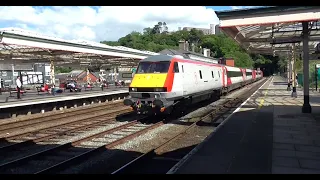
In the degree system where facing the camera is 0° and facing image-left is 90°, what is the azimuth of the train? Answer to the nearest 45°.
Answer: approximately 45°

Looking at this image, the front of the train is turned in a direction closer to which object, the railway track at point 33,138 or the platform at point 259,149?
the railway track

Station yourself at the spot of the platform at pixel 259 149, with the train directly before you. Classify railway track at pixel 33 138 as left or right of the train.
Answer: left

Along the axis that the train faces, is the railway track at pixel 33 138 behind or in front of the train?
in front

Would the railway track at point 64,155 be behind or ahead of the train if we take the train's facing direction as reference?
ahead

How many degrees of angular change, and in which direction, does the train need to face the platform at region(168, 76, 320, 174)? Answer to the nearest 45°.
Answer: approximately 90° to its left
